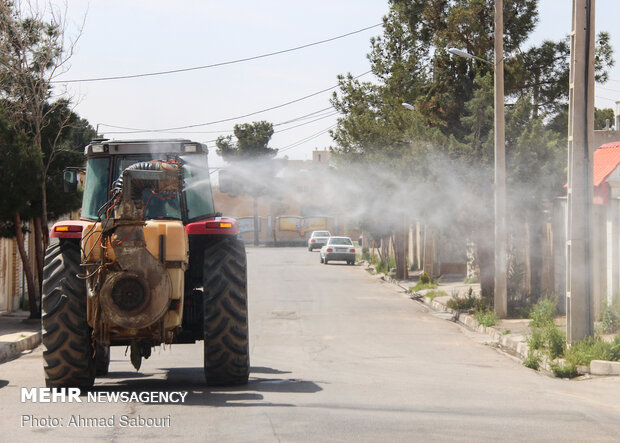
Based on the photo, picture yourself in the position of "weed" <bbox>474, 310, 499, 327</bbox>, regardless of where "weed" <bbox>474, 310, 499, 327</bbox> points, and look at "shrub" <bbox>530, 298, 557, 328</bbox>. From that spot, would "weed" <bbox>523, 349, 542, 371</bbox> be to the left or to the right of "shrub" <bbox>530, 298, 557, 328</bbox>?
right

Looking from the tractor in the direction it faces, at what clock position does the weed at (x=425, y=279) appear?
The weed is roughly at 1 o'clock from the tractor.

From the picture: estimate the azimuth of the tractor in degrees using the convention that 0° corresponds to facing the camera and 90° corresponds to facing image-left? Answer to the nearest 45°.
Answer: approximately 180°

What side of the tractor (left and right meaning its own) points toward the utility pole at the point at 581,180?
right

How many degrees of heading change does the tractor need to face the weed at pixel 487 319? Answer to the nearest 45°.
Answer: approximately 45° to its right

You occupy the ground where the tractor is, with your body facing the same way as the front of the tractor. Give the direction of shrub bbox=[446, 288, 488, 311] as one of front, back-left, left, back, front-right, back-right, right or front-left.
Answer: front-right

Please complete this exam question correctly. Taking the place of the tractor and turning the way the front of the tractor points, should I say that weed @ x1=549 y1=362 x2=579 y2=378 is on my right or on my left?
on my right
